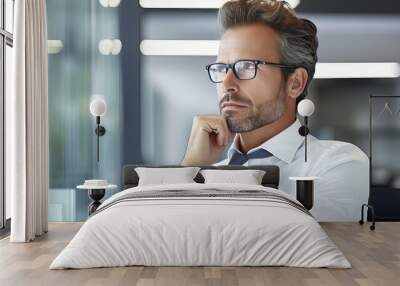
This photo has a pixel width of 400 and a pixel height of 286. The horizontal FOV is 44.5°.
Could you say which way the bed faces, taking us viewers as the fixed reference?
facing the viewer

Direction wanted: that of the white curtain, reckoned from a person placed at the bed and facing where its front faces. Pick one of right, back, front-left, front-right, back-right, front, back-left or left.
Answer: back-right

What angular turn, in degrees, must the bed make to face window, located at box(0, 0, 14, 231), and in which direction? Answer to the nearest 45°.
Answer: approximately 135° to its right
